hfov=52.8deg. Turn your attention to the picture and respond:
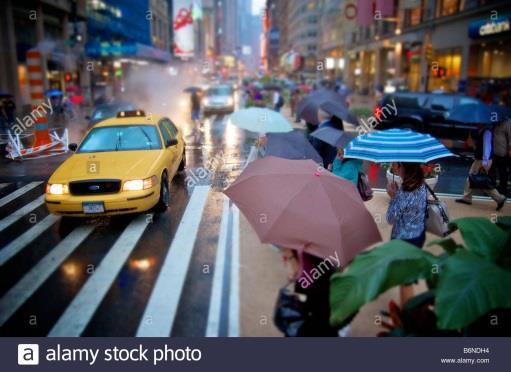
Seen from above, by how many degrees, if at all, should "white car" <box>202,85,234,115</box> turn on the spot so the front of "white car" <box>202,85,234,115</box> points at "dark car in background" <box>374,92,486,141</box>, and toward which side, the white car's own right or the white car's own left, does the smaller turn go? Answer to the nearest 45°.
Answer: approximately 45° to the white car's own left

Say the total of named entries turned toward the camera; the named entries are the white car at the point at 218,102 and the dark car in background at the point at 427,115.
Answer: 1

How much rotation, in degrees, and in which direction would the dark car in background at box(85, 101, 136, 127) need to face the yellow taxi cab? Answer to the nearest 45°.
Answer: approximately 45° to its left

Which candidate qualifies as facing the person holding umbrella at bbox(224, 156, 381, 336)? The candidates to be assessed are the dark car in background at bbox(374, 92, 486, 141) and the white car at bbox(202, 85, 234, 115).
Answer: the white car at bbox(202, 85, 234, 115)

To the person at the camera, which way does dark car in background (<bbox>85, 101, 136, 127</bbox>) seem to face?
facing the viewer and to the left of the viewer

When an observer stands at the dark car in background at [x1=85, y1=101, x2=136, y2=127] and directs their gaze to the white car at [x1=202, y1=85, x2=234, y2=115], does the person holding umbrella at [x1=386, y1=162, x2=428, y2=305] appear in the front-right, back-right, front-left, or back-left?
back-right

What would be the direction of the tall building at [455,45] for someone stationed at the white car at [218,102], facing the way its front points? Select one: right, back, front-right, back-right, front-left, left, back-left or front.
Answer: left

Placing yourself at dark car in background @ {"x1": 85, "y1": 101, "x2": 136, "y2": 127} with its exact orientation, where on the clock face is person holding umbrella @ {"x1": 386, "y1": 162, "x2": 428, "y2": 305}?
The person holding umbrella is roughly at 10 o'clock from the dark car in background.

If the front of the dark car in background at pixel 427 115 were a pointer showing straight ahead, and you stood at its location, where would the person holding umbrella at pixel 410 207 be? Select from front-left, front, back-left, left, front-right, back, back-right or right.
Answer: right

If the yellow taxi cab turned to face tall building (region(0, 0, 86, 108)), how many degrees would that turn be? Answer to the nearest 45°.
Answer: approximately 135° to its right

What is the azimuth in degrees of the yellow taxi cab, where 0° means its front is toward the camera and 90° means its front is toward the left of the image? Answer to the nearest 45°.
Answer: approximately 45°

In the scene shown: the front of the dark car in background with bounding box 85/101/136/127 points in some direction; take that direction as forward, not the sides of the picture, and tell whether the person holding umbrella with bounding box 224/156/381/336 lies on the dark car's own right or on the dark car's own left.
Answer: on the dark car's own left

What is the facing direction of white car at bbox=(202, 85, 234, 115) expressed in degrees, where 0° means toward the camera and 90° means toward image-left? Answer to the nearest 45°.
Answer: approximately 0°
